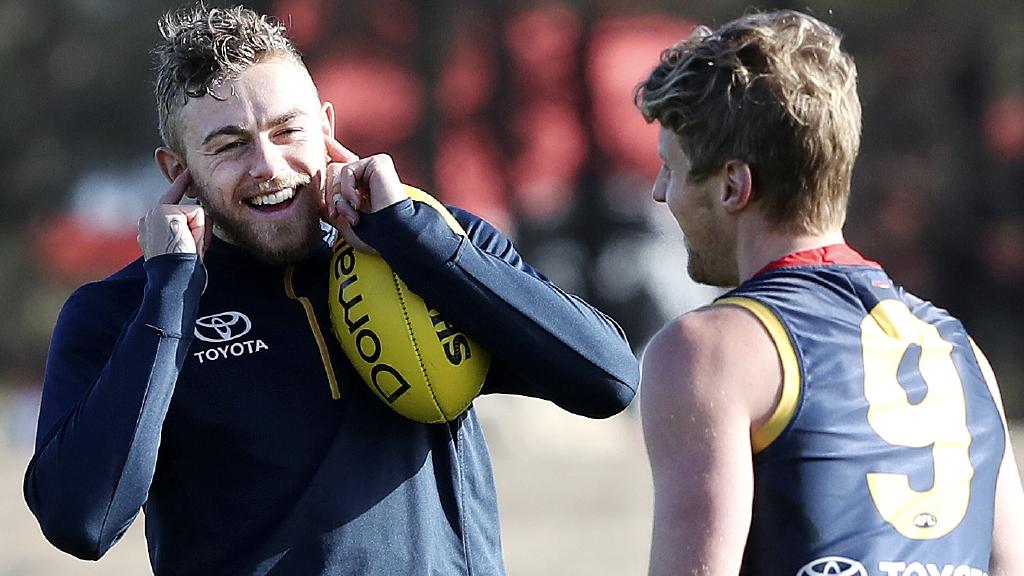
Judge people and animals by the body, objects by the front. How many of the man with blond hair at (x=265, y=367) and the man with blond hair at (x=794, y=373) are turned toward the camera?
1

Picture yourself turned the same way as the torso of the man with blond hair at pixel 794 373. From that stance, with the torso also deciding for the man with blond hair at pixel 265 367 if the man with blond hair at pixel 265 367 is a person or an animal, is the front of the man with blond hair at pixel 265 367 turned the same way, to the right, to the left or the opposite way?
the opposite way

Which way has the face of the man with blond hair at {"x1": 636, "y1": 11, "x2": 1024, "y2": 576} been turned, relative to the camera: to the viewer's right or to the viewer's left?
to the viewer's left

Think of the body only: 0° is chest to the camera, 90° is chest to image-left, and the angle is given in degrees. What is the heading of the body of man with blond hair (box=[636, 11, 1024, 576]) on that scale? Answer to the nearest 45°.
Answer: approximately 135°

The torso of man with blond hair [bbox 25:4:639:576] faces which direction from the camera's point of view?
toward the camera

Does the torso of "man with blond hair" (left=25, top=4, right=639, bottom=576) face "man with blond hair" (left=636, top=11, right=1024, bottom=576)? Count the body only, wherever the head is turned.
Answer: no

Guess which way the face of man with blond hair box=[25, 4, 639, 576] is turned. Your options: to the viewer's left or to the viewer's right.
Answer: to the viewer's right

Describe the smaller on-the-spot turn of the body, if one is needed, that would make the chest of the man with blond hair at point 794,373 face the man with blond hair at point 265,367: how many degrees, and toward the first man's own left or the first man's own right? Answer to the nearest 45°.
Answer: approximately 45° to the first man's own left
